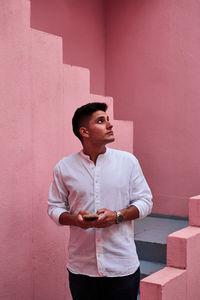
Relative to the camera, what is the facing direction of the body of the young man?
toward the camera

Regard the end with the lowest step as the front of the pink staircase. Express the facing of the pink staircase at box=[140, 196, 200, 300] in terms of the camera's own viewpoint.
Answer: facing the viewer and to the left of the viewer

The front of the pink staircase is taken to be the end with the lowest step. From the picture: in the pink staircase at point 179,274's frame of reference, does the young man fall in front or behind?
in front

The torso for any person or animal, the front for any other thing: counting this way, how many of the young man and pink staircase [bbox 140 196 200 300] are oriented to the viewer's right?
0

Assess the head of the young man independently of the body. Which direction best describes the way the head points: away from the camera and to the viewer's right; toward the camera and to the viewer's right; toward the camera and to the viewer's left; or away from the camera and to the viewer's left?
toward the camera and to the viewer's right
